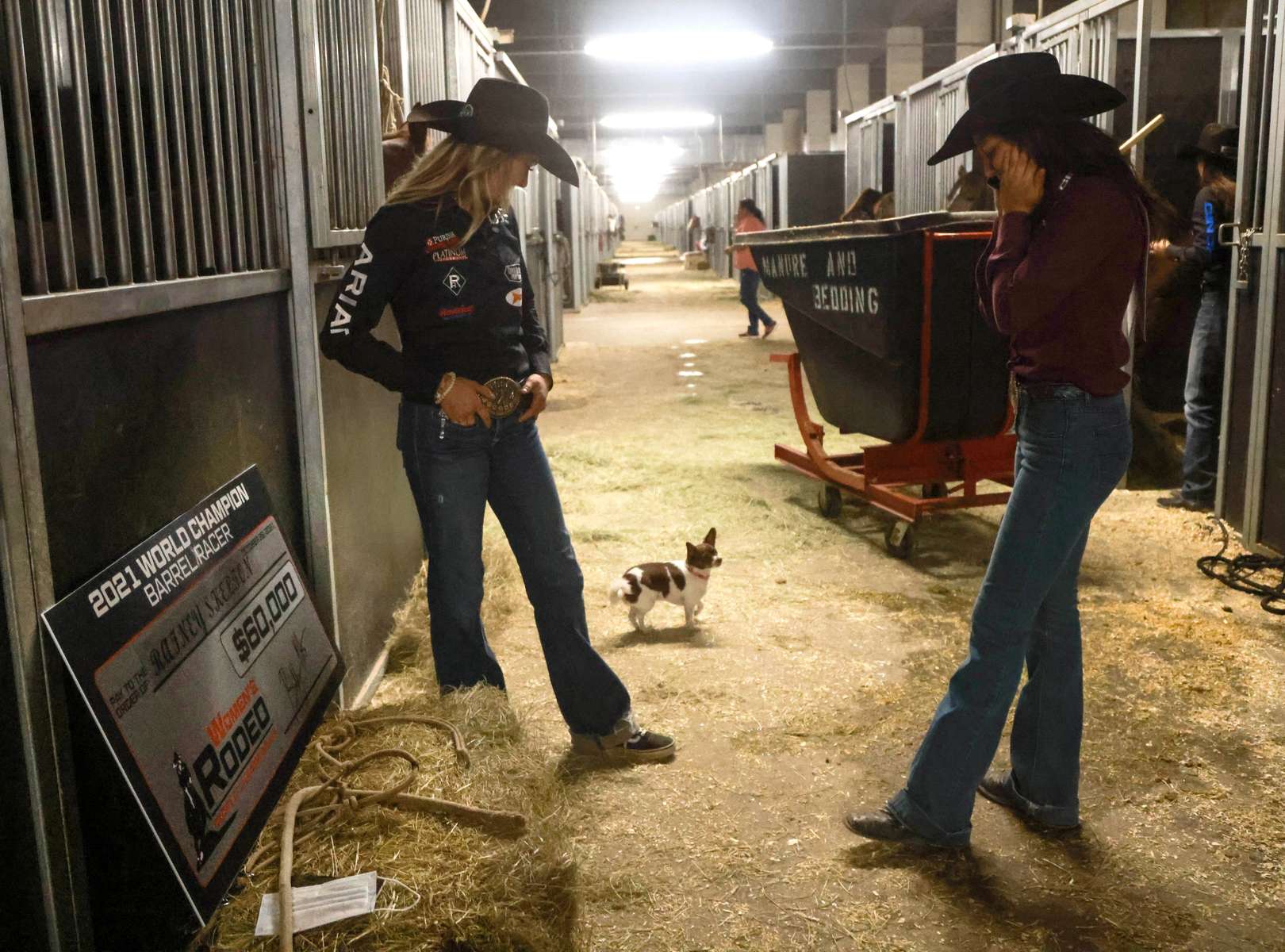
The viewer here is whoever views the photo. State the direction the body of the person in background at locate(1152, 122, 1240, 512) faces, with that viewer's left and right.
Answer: facing to the left of the viewer

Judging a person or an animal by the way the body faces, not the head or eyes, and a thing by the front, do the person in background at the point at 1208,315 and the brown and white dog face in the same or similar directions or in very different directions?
very different directions

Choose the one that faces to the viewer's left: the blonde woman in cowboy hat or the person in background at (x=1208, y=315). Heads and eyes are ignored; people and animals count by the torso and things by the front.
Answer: the person in background

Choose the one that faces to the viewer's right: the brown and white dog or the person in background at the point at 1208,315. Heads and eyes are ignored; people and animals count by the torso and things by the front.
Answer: the brown and white dog

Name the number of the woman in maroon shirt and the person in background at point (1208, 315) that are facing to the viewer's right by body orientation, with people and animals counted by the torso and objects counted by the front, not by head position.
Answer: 0

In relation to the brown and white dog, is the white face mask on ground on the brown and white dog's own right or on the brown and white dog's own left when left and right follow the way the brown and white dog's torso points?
on the brown and white dog's own right

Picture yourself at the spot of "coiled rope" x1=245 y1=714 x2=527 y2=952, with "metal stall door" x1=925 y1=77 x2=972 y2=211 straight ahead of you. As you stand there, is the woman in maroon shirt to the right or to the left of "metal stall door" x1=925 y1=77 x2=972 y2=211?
right

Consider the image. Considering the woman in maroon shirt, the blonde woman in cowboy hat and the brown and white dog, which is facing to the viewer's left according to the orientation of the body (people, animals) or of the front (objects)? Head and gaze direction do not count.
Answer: the woman in maroon shirt

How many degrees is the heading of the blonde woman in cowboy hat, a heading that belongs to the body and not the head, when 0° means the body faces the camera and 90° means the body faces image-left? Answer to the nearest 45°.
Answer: approximately 315°

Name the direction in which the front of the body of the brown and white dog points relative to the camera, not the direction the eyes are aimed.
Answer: to the viewer's right

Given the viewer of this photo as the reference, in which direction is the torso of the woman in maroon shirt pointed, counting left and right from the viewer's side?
facing to the left of the viewer

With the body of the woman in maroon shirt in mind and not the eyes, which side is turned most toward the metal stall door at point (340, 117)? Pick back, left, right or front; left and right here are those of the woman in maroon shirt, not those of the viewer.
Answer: front

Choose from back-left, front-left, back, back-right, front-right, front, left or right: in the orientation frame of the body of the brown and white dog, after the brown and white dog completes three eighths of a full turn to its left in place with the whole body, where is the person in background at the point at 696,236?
front-right

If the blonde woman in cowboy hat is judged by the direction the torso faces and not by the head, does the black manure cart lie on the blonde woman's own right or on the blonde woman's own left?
on the blonde woman's own left

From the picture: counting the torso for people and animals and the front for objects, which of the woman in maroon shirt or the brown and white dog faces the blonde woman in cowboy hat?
the woman in maroon shirt

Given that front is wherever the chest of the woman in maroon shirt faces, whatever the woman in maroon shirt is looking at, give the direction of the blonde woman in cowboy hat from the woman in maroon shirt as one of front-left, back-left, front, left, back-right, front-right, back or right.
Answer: front
